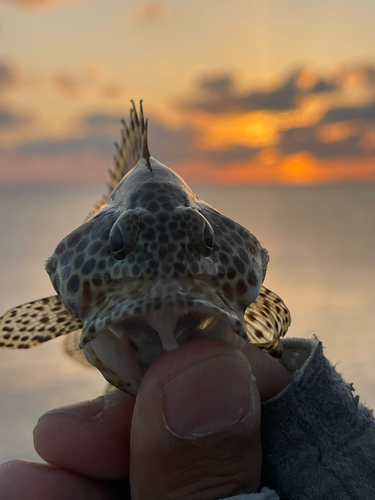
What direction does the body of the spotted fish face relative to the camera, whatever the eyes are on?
toward the camera
